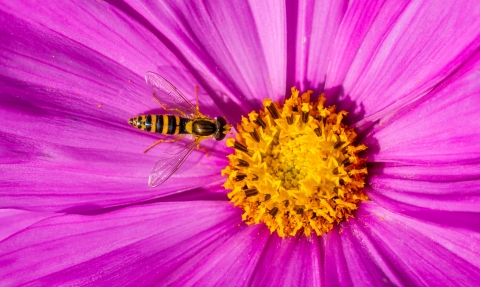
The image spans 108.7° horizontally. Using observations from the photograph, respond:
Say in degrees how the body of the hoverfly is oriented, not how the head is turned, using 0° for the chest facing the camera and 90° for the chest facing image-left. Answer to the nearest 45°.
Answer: approximately 270°
